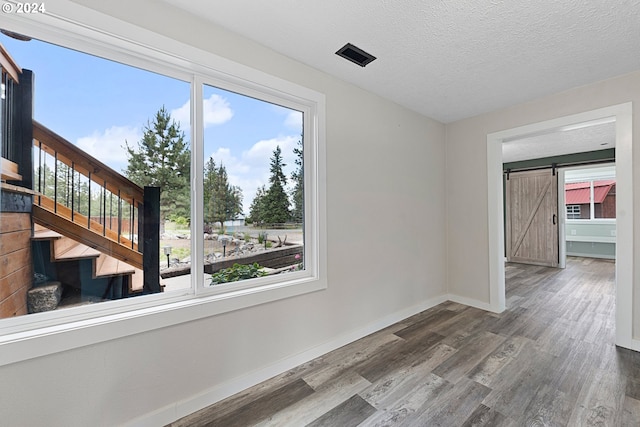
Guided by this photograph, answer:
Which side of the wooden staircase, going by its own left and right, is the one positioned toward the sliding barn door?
front

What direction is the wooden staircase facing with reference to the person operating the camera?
facing to the right of the viewer

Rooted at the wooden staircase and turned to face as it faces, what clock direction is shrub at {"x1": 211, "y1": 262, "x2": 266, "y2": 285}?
The shrub is roughly at 12 o'clock from the wooden staircase.

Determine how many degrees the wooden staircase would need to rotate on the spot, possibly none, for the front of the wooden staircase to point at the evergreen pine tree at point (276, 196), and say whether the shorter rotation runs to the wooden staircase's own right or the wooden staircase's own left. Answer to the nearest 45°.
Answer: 0° — it already faces it
